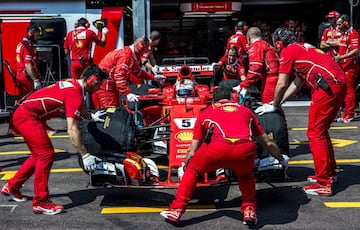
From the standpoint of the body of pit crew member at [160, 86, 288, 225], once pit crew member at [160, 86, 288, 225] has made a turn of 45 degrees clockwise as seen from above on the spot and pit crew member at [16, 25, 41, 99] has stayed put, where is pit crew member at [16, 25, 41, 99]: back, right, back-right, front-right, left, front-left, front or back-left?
left

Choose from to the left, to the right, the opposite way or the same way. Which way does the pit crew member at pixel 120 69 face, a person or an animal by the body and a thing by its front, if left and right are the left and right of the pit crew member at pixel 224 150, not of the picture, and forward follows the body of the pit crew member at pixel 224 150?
to the right

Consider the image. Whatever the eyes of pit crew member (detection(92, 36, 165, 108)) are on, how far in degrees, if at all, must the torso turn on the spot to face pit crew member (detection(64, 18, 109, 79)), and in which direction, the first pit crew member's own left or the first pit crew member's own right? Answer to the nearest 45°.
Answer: approximately 90° to the first pit crew member's own left

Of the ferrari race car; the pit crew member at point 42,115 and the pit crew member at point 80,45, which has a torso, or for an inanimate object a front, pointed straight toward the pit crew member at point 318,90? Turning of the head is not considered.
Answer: the pit crew member at point 42,115

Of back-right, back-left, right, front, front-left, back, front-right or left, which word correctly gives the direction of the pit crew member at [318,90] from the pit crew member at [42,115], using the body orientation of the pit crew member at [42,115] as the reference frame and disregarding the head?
front

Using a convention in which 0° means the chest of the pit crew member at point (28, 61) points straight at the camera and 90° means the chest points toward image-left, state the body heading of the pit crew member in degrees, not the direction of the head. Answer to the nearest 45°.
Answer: approximately 270°

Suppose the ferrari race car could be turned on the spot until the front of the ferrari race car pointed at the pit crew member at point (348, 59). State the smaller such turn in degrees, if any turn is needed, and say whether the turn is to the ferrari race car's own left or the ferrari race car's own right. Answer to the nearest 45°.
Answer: approximately 135° to the ferrari race car's own left

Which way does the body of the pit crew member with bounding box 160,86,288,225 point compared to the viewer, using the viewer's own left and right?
facing away from the viewer

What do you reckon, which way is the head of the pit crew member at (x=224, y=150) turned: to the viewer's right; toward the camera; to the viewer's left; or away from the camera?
away from the camera

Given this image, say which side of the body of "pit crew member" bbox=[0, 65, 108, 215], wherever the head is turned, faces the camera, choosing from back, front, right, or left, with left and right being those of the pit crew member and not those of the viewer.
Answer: right

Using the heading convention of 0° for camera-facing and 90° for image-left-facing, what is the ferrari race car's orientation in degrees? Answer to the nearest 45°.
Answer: approximately 0°

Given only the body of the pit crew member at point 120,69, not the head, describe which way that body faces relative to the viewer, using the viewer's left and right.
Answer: facing to the right of the viewer

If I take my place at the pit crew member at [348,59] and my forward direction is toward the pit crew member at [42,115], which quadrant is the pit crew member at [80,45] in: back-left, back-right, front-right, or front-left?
front-right

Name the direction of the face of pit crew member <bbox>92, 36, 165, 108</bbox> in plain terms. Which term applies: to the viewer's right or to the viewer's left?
to the viewer's right
